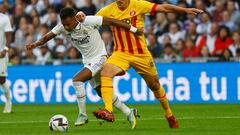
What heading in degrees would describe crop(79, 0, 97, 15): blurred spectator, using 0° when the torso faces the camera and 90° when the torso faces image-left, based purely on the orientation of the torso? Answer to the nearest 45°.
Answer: approximately 0°

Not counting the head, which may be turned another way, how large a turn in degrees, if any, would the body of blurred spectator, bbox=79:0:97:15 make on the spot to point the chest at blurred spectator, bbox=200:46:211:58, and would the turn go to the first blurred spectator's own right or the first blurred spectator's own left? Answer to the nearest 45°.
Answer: approximately 45° to the first blurred spectator's own left

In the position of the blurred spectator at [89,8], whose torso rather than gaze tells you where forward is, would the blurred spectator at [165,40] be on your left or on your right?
on your left

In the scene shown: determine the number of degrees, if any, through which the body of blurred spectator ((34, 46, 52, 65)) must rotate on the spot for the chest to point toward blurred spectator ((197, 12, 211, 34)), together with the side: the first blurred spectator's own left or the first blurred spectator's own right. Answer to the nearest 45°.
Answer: approximately 90° to the first blurred spectator's own left

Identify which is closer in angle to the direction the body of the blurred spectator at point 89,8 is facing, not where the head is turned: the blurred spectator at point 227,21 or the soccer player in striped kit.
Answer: the soccer player in striped kit

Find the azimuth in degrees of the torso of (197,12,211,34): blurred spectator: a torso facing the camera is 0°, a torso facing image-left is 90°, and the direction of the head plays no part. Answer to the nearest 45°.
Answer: approximately 0°

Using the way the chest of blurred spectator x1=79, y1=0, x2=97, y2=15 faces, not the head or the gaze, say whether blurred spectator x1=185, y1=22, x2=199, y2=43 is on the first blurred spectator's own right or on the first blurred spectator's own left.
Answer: on the first blurred spectator's own left
